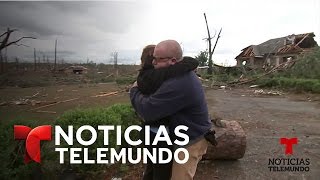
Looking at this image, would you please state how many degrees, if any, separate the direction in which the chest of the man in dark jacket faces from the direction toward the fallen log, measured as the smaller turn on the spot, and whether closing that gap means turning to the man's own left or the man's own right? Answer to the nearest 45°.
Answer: approximately 90° to the man's own right

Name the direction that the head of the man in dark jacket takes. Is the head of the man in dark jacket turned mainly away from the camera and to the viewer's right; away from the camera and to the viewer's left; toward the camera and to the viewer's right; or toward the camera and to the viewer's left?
toward the camera and to the viewer's left

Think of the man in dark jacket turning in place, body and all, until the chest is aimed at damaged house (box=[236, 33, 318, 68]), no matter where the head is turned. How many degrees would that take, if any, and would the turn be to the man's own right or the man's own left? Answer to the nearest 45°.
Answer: approximately 90° to the man's own right

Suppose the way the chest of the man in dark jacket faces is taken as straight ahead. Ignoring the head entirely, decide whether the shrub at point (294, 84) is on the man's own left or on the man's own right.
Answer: on the man's own right
